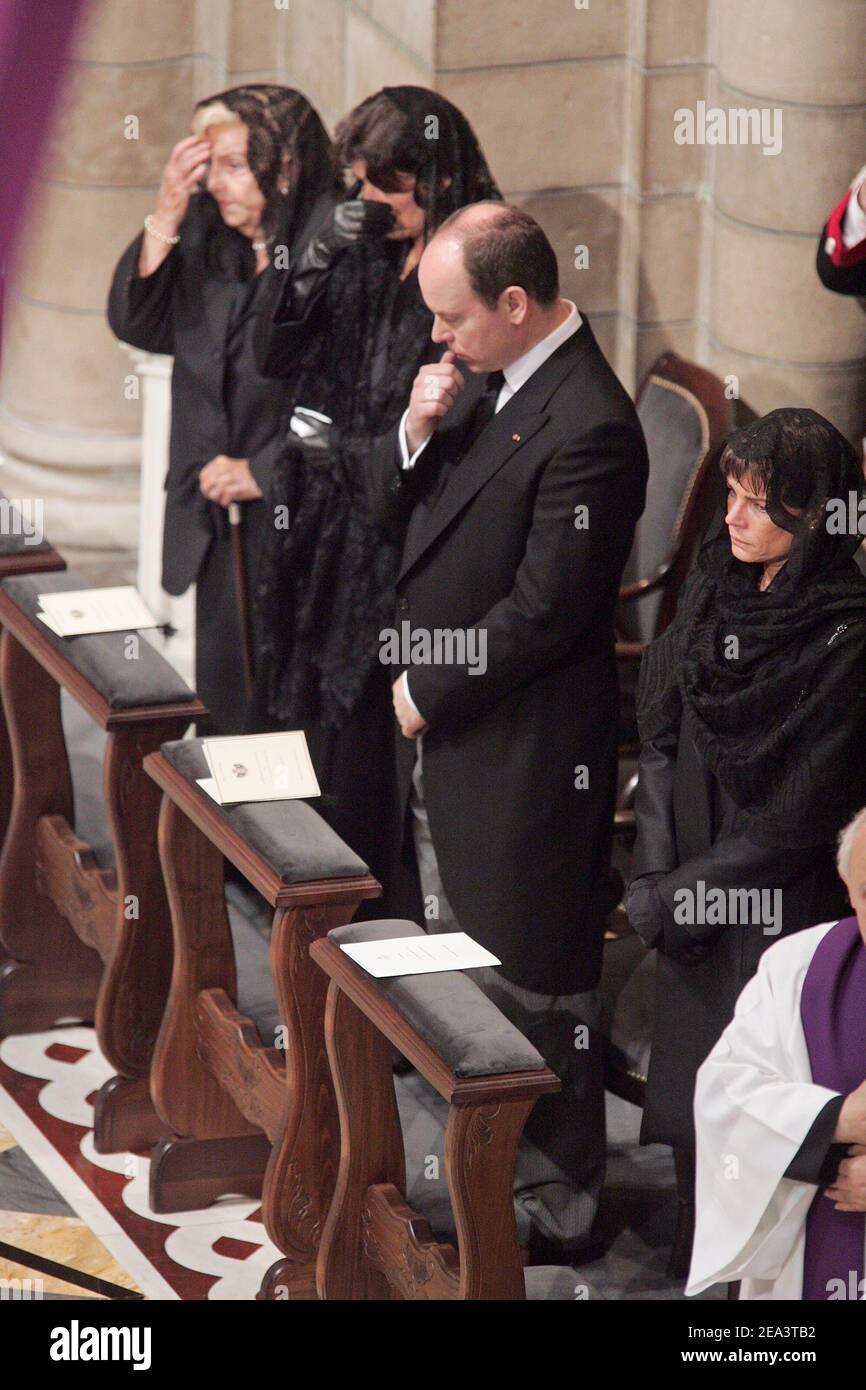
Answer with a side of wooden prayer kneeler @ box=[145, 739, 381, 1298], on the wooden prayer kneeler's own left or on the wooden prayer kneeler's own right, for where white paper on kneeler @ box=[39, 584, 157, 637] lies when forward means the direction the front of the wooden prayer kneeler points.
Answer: on the wooden prayer kneeler's own right

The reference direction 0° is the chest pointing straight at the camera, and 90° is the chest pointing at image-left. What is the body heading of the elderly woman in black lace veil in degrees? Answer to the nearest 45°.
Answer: approximately 45°

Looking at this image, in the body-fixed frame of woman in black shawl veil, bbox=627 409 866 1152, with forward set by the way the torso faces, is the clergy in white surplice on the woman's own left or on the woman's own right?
on the woman's own left

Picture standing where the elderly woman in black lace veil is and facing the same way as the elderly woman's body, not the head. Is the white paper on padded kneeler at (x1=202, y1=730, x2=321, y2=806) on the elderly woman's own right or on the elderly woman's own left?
on the elderly woman's own left

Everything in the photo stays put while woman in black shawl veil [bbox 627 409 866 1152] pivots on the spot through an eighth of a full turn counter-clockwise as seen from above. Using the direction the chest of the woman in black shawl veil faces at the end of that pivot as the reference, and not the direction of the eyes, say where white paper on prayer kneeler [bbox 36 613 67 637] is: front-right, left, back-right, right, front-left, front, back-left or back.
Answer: back-right

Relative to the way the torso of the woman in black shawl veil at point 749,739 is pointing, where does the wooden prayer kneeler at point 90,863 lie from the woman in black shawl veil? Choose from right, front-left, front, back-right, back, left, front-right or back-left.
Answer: right

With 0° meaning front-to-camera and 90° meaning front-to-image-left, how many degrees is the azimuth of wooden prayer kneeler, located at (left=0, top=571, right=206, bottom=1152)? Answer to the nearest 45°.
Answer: approximately 45°

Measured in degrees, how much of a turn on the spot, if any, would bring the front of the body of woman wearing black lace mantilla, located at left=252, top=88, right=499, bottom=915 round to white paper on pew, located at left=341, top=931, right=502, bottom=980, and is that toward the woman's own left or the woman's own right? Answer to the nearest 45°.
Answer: approximately 45° to the woman's own left

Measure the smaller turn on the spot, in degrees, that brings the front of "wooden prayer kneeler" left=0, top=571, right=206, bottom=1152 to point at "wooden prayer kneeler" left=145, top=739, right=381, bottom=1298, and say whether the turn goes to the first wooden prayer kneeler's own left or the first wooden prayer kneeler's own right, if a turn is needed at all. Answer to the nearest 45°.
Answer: approximately 45° to the first wooden prayer kneeler's own left
